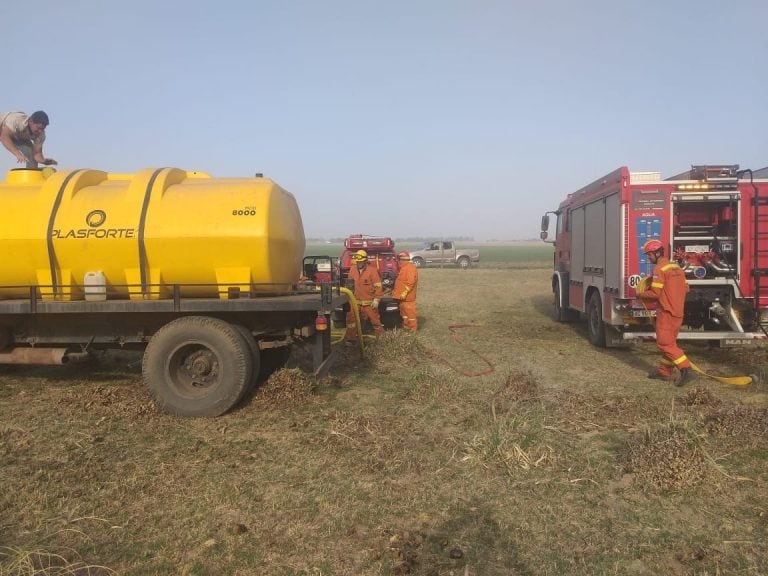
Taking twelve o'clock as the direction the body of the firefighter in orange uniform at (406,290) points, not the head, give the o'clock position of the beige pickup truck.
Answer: The beige pickup truck is roughly at 3 o'clock from the firefighter in orange uniform.

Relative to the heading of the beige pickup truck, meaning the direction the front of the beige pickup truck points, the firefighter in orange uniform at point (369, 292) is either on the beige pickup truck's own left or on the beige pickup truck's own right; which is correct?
on the beige pickup truck's own left

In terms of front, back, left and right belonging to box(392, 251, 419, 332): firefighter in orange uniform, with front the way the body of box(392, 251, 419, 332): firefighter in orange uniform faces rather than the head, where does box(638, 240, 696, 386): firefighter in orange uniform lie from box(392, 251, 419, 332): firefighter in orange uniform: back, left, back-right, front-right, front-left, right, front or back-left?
back-left

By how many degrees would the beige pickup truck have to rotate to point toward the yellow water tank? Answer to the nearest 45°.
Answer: approximately 90° to its left

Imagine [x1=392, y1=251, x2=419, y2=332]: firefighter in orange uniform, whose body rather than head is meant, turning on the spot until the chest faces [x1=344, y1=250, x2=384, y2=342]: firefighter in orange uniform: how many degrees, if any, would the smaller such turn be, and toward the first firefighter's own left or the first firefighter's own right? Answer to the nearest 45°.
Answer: approximately 45° to the first firefighter's own left

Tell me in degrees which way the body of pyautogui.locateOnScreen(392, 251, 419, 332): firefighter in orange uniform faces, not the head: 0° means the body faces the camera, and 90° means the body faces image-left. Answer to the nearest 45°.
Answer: approximately 90°

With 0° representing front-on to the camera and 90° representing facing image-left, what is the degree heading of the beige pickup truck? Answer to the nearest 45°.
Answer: approximately 90°

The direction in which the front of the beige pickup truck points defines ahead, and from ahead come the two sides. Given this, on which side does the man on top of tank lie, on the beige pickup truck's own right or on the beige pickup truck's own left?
on the beige pickup truck's own left

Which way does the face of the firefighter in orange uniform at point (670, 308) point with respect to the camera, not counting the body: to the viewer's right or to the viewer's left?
to the viewer's left

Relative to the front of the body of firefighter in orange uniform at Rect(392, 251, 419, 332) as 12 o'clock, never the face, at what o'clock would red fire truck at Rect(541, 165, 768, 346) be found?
The red fire truck is roughly at 7 o'clock from the firefighter in orange uniform.

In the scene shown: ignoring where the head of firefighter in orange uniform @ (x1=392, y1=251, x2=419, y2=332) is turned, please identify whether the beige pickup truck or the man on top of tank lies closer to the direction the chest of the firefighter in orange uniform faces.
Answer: the man on top of tank

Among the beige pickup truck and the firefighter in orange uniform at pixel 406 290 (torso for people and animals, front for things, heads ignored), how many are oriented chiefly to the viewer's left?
2
